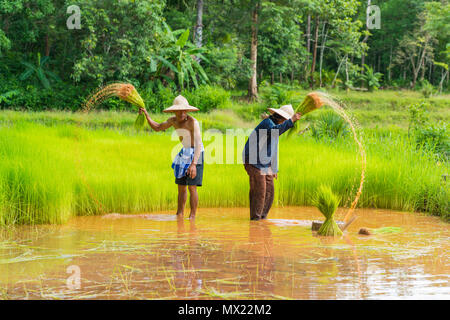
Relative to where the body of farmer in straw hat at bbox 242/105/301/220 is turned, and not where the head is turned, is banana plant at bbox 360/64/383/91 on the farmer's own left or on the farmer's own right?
on the farmer's own left

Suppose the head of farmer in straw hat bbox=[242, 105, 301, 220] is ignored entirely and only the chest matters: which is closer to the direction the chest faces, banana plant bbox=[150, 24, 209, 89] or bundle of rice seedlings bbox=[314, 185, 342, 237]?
the bundle of rice seedlings

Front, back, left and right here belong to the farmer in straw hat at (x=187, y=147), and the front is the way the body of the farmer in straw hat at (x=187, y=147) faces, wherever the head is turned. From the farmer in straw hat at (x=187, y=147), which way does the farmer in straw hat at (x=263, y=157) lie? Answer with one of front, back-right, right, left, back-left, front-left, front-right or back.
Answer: back-left

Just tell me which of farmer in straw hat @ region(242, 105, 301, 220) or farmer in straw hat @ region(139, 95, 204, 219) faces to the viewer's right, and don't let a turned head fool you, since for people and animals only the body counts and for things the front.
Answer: farmer in straw hat @ region(242, 105, 301, 220)

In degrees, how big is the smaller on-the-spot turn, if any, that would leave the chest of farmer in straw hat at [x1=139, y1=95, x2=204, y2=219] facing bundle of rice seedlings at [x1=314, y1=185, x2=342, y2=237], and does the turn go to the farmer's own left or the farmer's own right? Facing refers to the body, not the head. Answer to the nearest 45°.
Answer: approximately 90° to the farmer's own left

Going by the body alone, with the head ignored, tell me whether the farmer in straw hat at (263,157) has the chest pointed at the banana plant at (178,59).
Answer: no

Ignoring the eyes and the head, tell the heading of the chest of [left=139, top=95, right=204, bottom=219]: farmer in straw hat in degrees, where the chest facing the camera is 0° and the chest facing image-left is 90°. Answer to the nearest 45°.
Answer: approximately 45°

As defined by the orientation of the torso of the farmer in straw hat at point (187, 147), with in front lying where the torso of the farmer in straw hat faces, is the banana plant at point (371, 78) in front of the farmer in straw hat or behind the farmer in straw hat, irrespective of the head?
behind

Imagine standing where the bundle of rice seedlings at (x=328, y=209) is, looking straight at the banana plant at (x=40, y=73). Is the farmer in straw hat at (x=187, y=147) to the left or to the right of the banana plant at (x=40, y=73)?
left

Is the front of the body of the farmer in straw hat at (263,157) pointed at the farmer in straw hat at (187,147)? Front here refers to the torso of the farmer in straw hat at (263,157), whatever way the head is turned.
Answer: no

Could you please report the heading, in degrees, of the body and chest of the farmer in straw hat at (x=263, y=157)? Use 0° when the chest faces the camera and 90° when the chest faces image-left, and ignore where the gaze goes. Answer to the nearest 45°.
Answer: approximately 270°

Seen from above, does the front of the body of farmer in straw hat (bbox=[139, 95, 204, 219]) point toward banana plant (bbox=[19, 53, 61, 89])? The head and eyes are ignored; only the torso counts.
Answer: no
